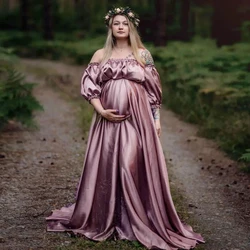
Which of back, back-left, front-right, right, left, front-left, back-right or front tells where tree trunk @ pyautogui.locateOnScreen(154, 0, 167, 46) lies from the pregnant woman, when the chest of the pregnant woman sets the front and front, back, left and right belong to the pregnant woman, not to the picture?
back

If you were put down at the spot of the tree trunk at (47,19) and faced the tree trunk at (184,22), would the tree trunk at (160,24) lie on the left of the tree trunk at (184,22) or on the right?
right

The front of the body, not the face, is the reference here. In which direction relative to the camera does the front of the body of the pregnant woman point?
toward the camera

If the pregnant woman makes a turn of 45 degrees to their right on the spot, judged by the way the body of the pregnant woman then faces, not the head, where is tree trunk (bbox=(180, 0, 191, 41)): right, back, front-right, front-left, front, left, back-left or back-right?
back-right

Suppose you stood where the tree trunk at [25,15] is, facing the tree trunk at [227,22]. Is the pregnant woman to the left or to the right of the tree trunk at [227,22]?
right

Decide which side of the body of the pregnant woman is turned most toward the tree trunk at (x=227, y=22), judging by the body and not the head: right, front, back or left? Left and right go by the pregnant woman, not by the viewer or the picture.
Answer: back

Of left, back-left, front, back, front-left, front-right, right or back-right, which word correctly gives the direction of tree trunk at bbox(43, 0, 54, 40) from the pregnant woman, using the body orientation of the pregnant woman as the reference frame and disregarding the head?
back
